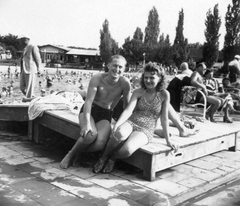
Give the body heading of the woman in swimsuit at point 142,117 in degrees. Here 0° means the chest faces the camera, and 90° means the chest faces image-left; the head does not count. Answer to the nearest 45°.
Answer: approximately 45°

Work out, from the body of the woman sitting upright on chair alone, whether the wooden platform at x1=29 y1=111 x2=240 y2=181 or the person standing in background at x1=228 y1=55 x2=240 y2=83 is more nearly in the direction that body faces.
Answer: the wooden platform

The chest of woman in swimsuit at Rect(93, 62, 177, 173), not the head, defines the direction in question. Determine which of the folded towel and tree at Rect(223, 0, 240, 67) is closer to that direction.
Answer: the folded towel

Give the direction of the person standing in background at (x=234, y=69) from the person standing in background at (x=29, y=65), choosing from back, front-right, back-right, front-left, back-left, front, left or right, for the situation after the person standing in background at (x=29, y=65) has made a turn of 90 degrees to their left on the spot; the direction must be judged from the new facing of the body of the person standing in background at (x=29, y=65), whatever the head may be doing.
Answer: front-left

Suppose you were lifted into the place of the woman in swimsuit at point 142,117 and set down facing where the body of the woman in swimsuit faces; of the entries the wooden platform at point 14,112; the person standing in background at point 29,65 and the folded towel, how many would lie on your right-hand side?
3

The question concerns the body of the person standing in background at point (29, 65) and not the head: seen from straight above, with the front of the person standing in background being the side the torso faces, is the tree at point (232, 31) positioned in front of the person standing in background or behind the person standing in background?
behind

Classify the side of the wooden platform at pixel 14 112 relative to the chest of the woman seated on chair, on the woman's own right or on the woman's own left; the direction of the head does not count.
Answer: on the woman's own right
